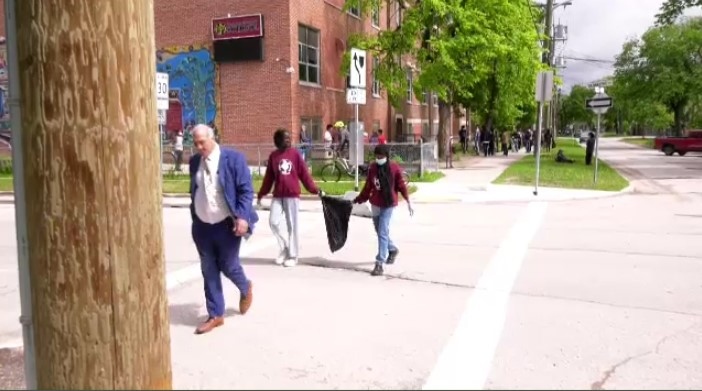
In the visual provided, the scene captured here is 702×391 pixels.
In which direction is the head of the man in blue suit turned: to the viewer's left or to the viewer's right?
to the viewer's left

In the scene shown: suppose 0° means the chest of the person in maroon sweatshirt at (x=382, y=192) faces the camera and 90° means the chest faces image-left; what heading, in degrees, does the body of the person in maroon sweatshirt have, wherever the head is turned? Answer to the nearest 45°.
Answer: approximately 45°

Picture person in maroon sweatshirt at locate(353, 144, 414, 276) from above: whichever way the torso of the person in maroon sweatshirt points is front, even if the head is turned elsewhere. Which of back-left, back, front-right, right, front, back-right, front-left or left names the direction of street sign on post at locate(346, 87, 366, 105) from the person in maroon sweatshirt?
back-right

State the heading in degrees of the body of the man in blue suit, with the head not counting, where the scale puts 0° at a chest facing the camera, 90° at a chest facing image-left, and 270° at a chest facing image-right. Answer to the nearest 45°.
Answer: approximately 45°

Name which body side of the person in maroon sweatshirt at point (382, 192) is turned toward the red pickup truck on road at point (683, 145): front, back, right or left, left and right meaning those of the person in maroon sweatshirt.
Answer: back

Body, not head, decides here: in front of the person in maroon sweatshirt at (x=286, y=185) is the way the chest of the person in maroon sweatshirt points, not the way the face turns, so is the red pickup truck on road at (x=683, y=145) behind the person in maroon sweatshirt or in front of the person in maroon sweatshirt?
behind

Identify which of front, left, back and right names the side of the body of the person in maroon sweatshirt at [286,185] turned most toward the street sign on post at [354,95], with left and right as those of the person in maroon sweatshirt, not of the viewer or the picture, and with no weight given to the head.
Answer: back

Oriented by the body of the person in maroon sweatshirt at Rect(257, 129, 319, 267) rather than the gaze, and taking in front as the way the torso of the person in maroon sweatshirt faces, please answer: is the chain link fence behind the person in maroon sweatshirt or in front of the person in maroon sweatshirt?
behind

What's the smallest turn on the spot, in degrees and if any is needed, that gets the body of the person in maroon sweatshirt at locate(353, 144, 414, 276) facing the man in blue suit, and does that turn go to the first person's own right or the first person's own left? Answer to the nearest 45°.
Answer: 0° — they already face them

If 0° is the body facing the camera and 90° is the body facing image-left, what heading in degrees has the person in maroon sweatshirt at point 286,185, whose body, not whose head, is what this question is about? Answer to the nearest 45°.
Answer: approximately 0°

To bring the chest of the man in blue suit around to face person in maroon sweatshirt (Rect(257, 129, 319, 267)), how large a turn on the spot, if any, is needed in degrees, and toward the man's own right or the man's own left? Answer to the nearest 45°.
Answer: approximately 135° to the man's own right

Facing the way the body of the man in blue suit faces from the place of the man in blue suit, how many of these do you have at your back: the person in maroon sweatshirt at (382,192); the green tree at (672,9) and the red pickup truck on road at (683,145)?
3
